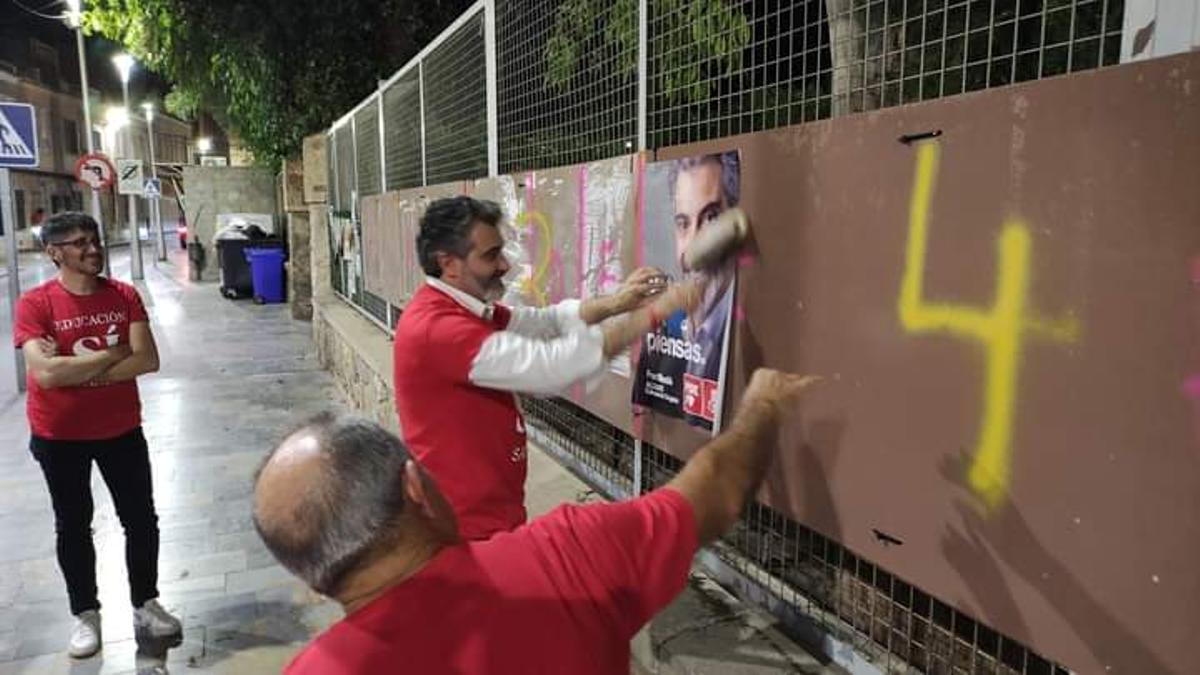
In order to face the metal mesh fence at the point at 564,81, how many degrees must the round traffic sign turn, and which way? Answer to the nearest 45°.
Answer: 0° — it already faces it

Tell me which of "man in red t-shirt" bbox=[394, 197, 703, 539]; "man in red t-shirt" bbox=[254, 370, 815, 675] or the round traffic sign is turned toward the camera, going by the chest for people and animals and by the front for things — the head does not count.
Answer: the round traffic sign

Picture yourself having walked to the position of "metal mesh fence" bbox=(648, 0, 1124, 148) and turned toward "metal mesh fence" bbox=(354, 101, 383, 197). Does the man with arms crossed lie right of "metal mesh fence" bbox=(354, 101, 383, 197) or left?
left

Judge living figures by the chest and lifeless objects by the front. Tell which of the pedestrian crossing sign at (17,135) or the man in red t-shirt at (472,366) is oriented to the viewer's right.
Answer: the man in red t-shirt

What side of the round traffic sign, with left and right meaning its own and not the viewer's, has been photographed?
front

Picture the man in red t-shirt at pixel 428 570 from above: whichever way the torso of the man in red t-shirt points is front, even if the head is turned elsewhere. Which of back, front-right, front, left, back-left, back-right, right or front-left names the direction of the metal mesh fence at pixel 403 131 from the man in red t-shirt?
front-left

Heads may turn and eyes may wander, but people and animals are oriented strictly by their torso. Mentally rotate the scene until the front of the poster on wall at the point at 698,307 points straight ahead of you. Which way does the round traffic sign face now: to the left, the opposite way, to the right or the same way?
to the left

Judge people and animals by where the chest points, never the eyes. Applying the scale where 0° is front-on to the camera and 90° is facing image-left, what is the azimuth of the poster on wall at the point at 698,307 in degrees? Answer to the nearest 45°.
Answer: approximately 45°

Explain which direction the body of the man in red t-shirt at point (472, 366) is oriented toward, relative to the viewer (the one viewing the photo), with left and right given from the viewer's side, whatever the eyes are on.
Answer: facing to the right of the viewer

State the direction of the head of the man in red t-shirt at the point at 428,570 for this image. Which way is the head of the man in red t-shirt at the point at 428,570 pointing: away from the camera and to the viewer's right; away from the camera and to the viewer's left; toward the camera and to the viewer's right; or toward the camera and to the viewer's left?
away from the camera and to the viewer's right

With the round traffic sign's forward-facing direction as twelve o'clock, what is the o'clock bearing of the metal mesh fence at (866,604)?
The metal mesh fence is roughly at 12 o'clock from the round traffic sign.

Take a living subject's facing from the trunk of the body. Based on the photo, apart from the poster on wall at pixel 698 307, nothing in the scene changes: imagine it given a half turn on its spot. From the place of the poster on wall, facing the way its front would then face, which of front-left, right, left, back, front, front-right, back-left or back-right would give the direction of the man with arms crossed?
back-left

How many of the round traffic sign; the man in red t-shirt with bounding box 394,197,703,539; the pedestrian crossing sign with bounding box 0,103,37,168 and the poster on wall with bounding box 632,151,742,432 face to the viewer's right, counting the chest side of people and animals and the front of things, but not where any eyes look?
1

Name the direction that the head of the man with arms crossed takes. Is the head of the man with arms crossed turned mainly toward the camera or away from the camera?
toward the camera

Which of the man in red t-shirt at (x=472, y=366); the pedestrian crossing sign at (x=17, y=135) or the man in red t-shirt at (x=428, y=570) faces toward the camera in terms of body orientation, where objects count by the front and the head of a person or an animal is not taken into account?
the pedestrian crossing sign

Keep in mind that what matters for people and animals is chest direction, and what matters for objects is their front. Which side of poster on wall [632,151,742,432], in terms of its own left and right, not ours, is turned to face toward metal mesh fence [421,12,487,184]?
right

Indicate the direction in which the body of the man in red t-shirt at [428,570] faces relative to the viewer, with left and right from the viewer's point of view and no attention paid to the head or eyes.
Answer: facing away from the viewer and to the right of the viewer
